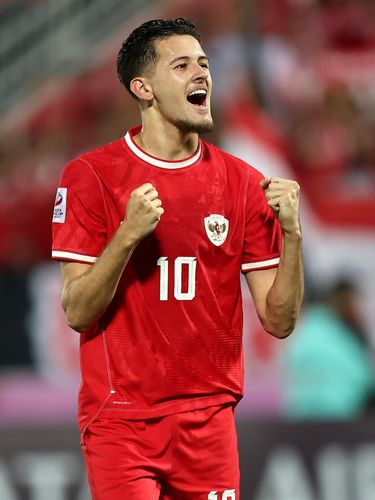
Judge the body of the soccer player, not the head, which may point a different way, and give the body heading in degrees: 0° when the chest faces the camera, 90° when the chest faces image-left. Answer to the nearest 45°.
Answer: approximately 315°

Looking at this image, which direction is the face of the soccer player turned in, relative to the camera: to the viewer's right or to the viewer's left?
to the viewer's right
